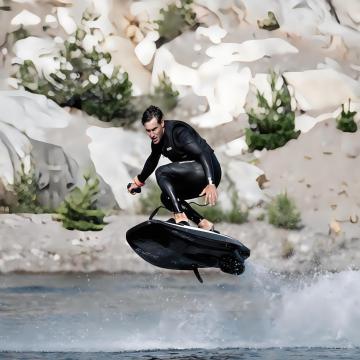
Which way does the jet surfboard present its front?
to the viewer's left

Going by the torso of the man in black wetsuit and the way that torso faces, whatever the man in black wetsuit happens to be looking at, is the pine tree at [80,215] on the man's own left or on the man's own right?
on the man's own right

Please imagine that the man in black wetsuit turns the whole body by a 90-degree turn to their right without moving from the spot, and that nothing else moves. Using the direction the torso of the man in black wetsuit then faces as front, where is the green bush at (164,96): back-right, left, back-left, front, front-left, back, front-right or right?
front-right

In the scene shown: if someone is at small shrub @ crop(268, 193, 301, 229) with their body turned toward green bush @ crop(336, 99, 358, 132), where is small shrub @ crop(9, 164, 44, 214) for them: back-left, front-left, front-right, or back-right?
back-left

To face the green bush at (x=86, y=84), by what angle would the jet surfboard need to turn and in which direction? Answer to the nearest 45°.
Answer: approximately 90° to its right

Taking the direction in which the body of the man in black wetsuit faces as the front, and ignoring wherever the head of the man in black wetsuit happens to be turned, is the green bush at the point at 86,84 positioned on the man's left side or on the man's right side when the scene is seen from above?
on the man's right side

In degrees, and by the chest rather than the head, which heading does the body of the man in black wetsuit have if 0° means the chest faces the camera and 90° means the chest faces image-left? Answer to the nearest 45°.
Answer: approximately 45°

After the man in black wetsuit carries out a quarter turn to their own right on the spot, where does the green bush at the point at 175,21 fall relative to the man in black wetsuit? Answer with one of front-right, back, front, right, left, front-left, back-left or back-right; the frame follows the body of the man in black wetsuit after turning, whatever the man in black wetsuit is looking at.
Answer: front-right

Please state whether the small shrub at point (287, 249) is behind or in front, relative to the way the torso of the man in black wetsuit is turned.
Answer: behind
